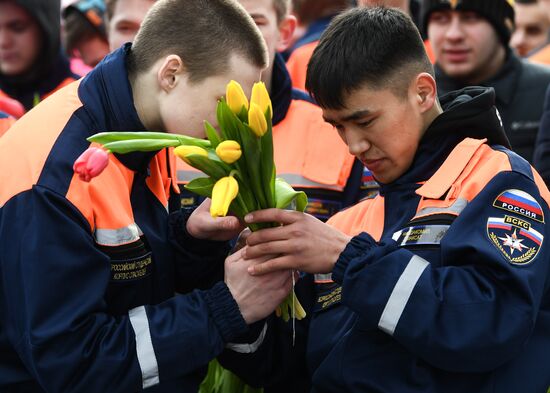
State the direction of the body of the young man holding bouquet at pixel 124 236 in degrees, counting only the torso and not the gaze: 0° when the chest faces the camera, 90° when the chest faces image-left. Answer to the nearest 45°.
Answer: approximately 315°

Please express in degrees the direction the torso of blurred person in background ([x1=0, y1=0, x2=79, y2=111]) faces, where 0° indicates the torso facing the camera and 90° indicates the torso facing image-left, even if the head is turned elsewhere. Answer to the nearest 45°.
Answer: approximately 45°

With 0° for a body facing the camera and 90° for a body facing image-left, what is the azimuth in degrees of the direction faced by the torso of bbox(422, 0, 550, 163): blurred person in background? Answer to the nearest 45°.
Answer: approximately 45°

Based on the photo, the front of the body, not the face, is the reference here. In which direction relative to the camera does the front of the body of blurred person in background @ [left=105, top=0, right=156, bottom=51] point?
toward the camera

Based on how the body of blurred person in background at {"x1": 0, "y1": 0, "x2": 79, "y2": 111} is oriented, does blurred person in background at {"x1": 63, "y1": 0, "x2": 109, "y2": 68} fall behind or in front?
behind

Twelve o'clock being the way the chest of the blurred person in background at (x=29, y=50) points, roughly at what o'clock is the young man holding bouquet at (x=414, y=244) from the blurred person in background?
The young man holding bouquet is roughly at 10 o'clock from the blurred person in background.

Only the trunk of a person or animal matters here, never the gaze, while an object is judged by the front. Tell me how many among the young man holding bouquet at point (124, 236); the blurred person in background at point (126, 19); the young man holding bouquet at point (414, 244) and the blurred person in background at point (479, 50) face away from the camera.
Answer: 0

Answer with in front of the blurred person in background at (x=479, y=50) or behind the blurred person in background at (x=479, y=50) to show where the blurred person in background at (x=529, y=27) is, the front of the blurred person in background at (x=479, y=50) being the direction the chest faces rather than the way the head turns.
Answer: behind

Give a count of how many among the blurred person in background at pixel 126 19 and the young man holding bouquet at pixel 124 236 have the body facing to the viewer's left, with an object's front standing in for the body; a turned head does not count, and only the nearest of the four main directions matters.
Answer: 0

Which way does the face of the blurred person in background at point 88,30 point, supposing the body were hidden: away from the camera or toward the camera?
toward the camera

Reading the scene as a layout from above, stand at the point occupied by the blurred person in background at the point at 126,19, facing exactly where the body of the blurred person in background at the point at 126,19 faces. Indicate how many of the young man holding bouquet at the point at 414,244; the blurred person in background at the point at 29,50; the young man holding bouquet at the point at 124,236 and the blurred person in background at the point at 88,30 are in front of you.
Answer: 2

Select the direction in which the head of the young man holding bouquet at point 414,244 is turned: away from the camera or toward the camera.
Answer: toward the camera

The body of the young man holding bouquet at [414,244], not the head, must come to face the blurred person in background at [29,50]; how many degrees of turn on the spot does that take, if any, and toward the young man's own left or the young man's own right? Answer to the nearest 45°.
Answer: approximately 90° to the young man's own right

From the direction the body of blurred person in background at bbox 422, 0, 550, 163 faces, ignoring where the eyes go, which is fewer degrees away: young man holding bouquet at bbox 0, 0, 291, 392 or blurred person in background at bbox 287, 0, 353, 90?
the young man holding bouquet
